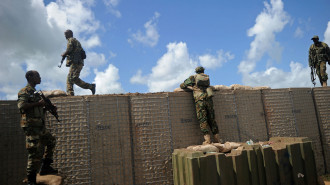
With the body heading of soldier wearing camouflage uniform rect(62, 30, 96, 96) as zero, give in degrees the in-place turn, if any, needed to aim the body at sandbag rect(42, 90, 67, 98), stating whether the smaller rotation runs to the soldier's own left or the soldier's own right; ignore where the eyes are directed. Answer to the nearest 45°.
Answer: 0° — they already face it

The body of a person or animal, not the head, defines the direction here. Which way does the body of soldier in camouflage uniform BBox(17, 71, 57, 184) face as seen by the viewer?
to the viewer's right

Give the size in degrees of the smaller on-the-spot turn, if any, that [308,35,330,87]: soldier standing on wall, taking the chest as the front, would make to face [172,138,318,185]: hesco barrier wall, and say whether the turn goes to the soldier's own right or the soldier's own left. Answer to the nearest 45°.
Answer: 0° — they already face it

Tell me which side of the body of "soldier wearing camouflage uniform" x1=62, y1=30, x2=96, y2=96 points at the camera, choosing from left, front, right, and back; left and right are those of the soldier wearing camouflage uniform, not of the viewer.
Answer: left

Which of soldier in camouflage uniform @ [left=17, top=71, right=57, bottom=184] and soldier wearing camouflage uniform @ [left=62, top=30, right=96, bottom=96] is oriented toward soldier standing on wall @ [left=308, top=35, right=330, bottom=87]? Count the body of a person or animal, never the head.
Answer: the soldier in camouflage uniform

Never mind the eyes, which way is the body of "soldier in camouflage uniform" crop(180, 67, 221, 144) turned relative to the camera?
away from the camera
